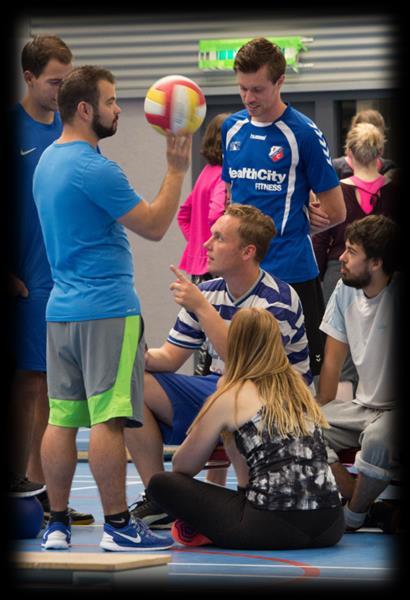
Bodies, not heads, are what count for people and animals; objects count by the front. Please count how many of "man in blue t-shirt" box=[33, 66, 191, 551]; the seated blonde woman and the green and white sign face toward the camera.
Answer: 1

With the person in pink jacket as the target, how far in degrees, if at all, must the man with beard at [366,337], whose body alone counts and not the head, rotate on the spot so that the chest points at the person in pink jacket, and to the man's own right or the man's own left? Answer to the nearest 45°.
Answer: approximately 90° to the man's own right

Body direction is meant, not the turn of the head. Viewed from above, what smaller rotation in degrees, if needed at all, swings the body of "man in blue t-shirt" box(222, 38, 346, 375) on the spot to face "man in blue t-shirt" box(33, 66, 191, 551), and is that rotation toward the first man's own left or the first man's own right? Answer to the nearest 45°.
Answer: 0° — they already face them

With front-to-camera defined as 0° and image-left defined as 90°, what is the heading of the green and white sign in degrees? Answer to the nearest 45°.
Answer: approximately 0°

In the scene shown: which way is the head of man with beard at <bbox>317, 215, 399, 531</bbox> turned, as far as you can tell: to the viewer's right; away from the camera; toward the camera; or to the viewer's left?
to the viewer's left

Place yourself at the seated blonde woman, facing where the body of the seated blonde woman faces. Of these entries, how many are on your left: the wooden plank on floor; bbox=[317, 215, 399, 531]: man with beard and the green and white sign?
1

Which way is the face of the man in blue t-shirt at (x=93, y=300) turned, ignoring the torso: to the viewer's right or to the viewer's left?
to the viewer's right

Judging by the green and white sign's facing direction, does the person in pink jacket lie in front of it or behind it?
in front

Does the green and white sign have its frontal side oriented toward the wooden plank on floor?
yes

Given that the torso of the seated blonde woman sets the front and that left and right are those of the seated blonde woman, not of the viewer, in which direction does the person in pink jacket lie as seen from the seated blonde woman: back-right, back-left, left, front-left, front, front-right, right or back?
front-right

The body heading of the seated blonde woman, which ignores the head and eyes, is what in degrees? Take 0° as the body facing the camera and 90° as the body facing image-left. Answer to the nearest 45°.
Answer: approximately 135°
